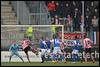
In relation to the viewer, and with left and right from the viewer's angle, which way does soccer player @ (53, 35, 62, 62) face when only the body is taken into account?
facing away from the viewer

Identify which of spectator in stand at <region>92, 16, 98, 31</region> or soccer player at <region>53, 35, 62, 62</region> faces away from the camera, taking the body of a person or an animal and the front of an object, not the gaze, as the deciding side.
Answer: the soccer player

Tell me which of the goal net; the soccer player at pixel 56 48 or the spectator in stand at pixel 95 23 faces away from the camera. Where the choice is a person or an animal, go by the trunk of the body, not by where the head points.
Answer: the soccer player

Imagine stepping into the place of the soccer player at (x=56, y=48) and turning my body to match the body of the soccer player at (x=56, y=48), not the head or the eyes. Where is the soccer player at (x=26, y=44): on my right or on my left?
on my left

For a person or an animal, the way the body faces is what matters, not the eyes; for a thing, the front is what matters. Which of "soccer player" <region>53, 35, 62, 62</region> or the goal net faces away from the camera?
the soccer player

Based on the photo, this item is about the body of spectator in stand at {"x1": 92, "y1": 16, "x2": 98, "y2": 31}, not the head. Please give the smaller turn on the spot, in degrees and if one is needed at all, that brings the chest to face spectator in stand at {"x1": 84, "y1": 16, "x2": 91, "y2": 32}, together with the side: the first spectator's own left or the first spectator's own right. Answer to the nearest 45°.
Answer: approximately 90° to the first spectator's own right

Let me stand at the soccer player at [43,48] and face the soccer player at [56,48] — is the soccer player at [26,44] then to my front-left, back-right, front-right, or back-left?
back-left

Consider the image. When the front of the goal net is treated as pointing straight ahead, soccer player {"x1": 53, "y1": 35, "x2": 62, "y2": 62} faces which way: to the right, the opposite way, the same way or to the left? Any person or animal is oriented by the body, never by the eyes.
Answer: the opposite way

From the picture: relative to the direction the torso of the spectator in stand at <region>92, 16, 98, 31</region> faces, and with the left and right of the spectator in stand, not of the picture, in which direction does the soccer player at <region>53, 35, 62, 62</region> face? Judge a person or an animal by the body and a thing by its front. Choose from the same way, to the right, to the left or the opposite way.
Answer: the opposite way
